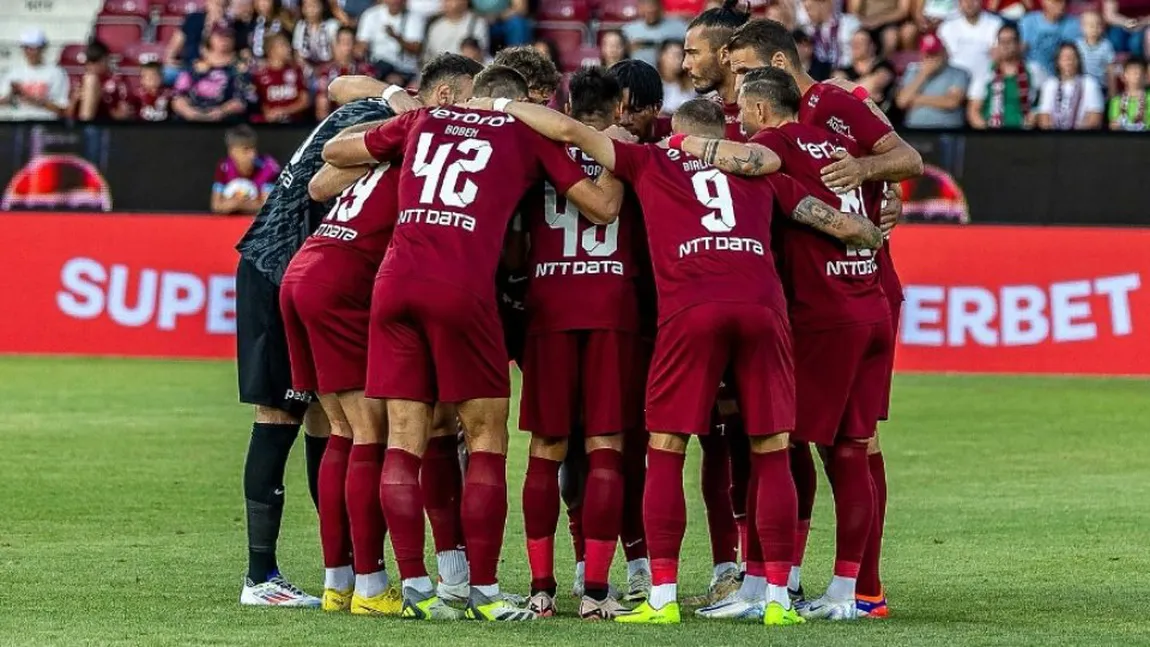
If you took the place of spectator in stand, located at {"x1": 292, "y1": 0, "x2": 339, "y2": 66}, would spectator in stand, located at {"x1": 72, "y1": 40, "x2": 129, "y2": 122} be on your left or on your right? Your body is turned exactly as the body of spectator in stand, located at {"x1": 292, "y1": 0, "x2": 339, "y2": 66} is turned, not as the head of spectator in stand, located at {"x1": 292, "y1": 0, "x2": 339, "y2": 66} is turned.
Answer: on your right

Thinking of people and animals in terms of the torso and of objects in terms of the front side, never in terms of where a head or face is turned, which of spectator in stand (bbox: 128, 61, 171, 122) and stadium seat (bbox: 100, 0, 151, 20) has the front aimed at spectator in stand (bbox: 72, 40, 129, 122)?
the stadium seat

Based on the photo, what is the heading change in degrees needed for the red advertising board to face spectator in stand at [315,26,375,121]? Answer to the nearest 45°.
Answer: approximately 135° to its right

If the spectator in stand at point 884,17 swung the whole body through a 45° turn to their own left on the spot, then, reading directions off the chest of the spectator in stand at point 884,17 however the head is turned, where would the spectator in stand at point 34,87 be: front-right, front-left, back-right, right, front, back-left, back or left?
back-right

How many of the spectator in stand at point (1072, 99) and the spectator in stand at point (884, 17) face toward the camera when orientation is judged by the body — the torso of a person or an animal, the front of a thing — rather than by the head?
2

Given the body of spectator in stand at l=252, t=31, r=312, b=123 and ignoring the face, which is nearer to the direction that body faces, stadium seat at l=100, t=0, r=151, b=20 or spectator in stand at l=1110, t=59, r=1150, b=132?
the spectator in stand

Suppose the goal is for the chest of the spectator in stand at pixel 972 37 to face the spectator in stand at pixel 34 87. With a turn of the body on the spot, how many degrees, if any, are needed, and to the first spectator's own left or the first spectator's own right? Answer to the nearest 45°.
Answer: approximately 90° to the first spectator's own right

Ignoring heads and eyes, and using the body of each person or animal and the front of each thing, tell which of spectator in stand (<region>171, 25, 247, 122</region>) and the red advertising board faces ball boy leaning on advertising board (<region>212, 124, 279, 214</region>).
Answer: spectator in stand (<region>171, 25, 247, 122</region>)
